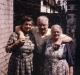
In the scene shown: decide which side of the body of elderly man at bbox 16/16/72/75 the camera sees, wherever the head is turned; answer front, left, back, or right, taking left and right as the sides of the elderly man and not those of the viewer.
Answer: front

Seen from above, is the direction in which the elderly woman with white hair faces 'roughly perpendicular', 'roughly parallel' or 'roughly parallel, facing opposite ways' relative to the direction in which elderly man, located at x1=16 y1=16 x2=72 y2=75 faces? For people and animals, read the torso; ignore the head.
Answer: roughly parallel

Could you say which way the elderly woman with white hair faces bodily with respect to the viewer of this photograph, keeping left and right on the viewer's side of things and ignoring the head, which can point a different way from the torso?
facing the viewer
